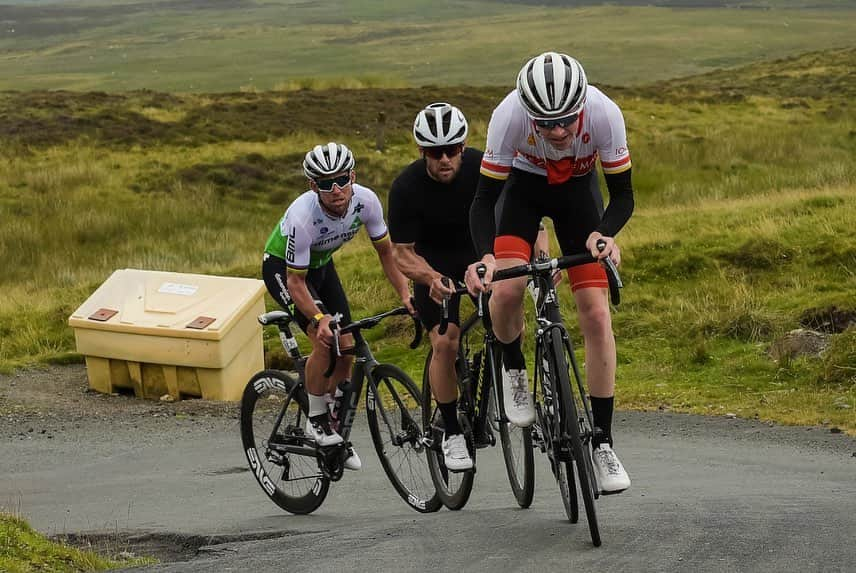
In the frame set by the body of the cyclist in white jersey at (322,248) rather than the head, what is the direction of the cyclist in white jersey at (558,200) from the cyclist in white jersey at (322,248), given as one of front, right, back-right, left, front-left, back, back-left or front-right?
front

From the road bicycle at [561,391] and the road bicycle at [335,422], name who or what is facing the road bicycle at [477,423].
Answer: the road bicycle at [335,422]

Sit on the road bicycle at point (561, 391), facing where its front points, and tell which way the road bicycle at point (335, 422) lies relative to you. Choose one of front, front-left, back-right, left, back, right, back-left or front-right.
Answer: back-right

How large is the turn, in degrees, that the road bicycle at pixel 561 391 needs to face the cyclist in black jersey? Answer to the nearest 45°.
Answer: approximately 135° to its right

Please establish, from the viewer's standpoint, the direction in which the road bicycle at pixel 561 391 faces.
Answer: facing the viewer

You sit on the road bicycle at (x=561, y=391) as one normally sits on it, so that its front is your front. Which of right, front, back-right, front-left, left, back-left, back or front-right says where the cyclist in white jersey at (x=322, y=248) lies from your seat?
back-right

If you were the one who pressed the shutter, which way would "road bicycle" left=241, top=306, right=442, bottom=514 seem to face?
facing the viewer and to the right of the viewer

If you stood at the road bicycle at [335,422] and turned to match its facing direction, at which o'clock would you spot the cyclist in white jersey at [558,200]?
The cyclist in white jersey is roughly at 12 o'clock from the road bicycle.

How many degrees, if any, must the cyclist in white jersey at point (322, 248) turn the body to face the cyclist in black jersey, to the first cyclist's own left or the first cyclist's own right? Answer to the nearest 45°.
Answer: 0° — they already face them

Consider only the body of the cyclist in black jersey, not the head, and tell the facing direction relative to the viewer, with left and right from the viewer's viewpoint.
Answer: facing the viewer

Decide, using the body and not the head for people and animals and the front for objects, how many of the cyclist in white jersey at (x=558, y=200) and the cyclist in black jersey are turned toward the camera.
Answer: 2

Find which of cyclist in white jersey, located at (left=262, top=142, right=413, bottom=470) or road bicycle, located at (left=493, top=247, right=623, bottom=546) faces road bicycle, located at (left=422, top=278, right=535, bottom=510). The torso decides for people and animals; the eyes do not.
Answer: the cyclist in white jersey

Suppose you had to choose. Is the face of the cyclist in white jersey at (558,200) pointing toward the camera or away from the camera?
toward the camera

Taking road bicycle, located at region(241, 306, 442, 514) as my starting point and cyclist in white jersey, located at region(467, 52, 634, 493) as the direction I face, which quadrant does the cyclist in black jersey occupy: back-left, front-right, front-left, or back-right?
front-left
